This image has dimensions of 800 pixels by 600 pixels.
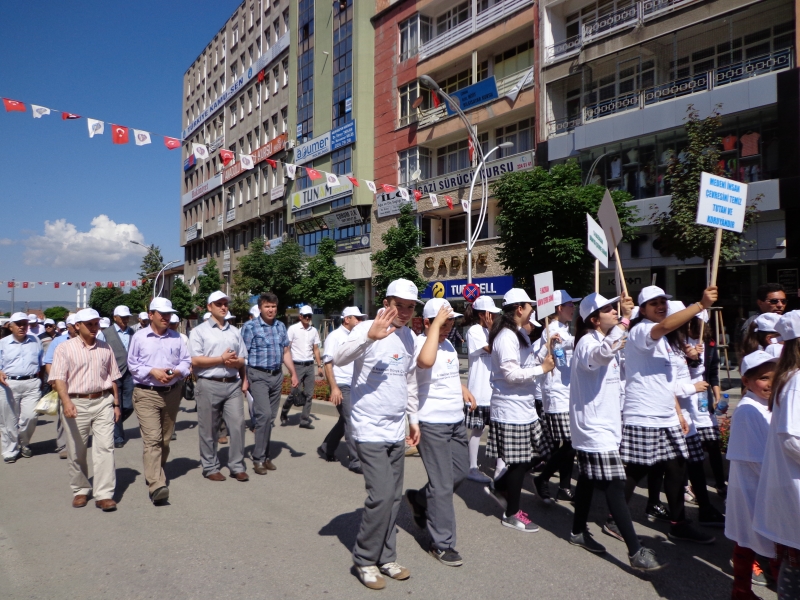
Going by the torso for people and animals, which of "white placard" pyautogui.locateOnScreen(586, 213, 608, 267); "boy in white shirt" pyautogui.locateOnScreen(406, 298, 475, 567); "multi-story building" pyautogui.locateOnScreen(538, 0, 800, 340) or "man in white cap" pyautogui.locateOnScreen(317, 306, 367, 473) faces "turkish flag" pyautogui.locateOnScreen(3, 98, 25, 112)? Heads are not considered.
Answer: the multi-story building

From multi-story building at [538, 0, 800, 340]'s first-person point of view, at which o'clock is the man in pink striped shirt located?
The man in pink striped shirt is roughly at 11 o'clock from the multi-story building.

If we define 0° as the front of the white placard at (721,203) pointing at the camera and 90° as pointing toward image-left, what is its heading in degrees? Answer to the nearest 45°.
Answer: approximately 0°
